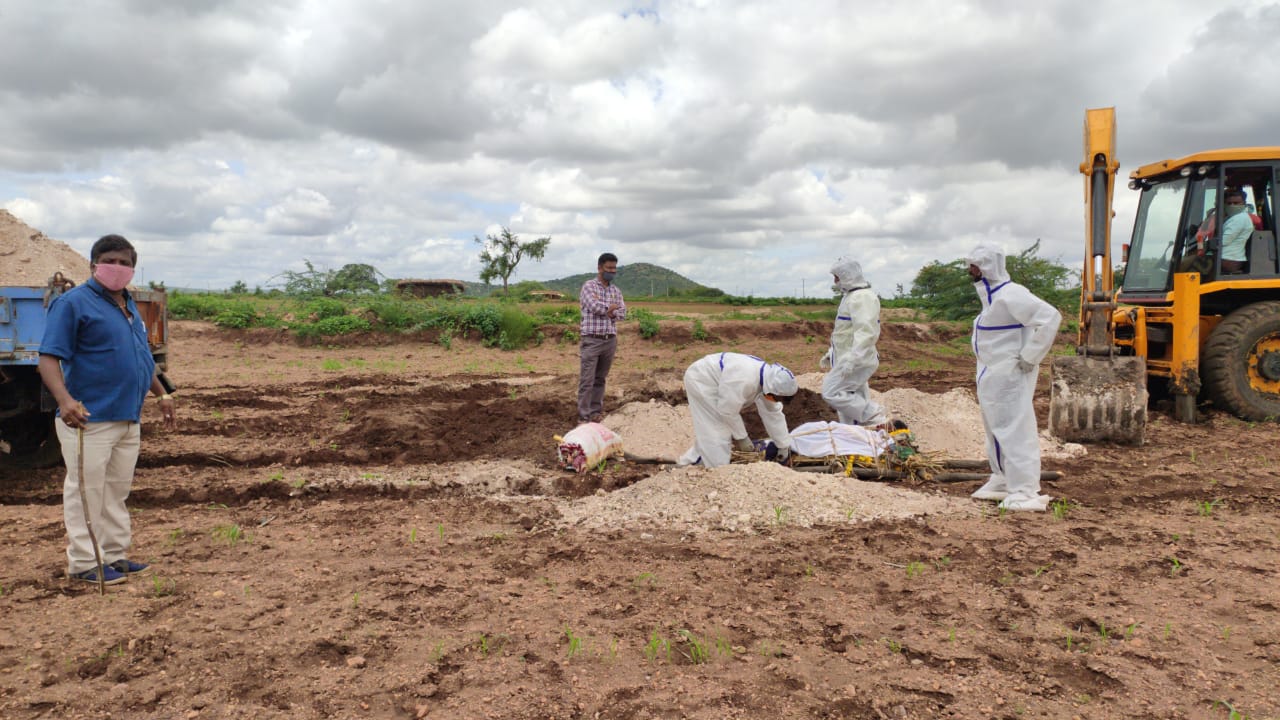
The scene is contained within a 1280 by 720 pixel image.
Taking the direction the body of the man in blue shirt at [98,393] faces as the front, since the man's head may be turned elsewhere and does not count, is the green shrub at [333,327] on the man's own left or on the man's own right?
on the man's own left

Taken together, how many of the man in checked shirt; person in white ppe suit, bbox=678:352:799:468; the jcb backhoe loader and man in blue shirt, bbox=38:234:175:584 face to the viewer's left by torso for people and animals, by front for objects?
0

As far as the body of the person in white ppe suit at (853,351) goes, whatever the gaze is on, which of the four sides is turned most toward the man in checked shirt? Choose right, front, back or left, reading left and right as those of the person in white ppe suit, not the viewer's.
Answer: front

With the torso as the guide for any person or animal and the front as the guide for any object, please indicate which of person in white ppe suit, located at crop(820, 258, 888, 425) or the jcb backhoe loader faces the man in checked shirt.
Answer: the person in white ppe suit

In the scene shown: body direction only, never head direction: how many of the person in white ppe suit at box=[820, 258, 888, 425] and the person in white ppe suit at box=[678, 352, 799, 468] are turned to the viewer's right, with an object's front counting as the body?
1

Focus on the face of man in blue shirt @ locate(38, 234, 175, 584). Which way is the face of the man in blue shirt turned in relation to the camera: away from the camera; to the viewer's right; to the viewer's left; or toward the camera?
toward the camera

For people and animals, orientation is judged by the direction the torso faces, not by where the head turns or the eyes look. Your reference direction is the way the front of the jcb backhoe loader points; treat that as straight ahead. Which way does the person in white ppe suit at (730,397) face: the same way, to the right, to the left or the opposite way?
the same way

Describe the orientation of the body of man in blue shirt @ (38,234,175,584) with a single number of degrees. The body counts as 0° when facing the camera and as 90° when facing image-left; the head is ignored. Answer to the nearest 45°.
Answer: approximately 315°

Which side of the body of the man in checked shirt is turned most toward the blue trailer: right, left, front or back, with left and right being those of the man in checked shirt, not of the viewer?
right

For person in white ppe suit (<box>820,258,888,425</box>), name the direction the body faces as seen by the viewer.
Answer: to the viewer's left

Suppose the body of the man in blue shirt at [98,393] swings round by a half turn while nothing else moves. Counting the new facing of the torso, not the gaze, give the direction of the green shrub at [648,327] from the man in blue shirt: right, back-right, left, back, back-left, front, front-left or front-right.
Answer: right

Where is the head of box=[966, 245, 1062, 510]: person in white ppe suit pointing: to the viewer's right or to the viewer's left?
to the viewer's left

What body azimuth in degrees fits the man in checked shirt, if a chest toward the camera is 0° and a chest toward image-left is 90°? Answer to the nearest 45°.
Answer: approximately 315°

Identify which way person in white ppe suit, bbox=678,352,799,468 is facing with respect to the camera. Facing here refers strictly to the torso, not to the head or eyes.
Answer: to the viewer's right
